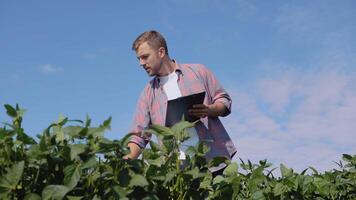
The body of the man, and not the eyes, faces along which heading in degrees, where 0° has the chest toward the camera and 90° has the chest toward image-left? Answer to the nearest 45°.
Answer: approximately 45°
